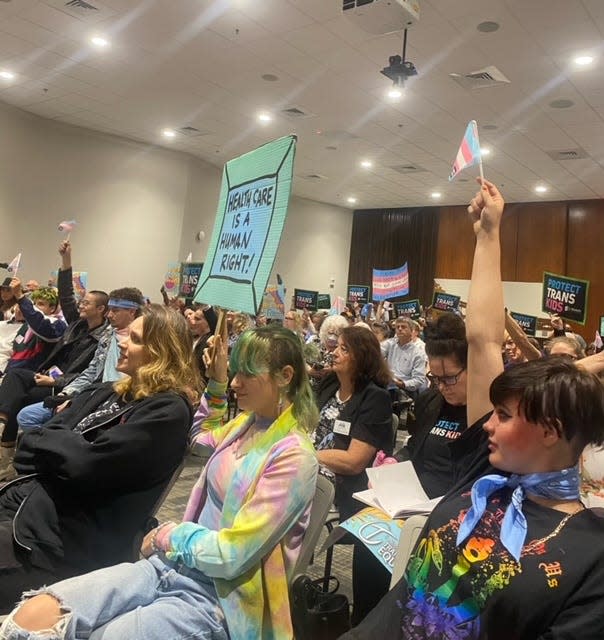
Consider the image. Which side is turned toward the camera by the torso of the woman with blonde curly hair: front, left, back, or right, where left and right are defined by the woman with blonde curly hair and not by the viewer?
left

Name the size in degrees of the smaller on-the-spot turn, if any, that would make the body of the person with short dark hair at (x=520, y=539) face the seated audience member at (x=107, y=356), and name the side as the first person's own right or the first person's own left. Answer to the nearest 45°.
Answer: approximately 90° to the first person's own right

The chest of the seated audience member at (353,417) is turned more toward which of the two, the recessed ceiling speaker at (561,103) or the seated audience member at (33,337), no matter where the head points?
the seated audience member

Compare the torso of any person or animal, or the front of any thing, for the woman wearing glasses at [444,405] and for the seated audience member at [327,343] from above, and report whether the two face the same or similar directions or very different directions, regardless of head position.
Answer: same or similar directions

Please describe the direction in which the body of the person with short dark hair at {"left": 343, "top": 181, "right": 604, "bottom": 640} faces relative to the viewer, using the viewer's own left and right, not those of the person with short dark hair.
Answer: facing the viewer and to the left of the viewer

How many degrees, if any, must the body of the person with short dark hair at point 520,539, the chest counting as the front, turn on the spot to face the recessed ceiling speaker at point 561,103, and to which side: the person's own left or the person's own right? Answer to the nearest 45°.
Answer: approximately 135° to the person's own right

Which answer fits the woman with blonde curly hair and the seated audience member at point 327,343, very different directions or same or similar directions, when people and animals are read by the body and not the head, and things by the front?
same or similar directions

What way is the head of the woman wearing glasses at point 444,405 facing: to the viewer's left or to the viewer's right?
to the viewer's left

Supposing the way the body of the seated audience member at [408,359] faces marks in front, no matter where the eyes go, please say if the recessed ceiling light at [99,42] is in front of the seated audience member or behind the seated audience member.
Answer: in front

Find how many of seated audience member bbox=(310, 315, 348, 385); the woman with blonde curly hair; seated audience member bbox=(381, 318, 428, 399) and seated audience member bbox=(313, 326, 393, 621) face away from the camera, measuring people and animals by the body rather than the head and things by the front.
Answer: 0

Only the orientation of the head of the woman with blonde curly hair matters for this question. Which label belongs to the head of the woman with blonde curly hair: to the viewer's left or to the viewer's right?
to the viewer's left

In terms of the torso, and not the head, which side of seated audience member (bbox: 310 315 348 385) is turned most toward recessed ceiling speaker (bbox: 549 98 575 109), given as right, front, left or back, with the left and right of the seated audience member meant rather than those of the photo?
back

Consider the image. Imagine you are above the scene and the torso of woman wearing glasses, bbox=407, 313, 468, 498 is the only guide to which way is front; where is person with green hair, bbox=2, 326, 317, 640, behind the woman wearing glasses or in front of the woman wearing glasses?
in front
